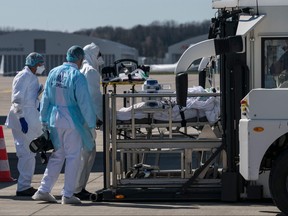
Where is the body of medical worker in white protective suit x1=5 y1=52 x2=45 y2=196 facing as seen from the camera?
to the viewer's right

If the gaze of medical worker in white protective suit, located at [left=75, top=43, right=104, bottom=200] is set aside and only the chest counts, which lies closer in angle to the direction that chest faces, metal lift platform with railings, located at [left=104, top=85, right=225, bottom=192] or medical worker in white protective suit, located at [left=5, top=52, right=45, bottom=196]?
the metal lift platform with railings

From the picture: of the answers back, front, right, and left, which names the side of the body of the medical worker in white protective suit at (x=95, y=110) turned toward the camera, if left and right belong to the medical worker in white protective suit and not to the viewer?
right

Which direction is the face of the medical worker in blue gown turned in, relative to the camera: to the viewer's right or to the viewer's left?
to the viewer's right
